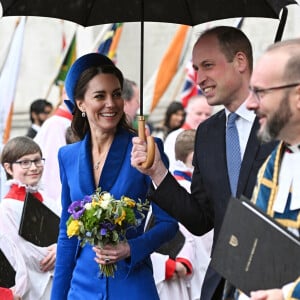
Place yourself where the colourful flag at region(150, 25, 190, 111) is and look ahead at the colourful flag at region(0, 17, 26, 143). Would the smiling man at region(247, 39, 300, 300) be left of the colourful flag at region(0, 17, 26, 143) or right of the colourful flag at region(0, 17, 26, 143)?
left

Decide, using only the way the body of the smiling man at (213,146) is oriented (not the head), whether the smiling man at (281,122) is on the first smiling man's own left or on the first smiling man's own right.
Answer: on the first smiling man's own left

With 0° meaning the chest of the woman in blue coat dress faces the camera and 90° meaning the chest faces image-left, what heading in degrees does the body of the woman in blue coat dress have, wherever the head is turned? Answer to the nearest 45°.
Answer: approximately 0°

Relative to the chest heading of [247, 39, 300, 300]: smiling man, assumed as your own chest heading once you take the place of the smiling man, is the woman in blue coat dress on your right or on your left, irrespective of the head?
on your right

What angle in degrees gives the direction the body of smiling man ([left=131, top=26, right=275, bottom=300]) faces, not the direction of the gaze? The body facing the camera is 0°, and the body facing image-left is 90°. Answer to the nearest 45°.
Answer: approximately 45°

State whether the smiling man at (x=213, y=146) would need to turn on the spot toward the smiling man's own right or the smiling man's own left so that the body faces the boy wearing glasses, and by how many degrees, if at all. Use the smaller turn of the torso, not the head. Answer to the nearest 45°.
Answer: approximately 90° to the smiling man's own right

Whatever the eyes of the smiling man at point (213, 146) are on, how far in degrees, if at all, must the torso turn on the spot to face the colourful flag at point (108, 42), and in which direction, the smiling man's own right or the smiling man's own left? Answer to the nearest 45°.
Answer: approximately 135° to the smiling man's own right

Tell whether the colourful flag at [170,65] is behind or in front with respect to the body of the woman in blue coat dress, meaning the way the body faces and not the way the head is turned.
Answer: behind

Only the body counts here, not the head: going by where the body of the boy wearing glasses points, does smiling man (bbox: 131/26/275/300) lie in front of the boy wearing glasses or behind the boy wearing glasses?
in front
